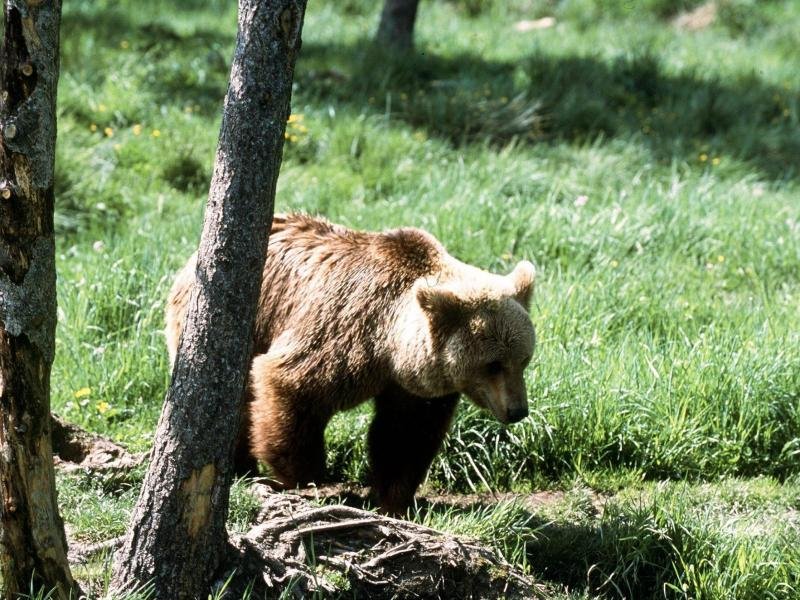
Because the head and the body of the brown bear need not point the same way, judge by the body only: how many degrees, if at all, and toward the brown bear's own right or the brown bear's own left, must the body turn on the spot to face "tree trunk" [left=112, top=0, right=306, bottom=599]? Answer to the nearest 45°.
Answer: approximately 90° to the brown bear's own right

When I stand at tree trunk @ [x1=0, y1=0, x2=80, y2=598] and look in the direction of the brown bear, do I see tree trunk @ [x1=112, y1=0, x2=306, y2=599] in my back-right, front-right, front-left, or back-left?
front-right

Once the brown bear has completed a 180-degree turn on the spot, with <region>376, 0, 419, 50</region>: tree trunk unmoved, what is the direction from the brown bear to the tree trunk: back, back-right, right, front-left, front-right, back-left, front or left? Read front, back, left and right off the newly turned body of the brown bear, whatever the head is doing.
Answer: front-right

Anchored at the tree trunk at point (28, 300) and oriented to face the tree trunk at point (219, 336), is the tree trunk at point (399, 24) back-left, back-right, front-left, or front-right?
front-left

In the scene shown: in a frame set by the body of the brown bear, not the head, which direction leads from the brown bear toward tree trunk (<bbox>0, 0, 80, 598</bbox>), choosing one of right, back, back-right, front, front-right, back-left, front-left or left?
right

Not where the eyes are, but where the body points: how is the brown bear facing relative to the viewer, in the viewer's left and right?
facing the viewer and to the right of the viewer
